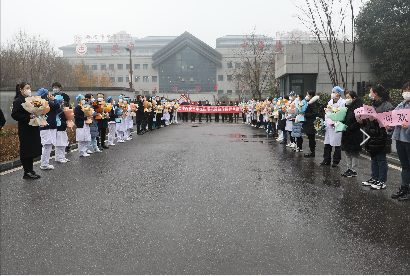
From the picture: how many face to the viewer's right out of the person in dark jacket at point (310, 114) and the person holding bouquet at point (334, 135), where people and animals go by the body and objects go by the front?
0

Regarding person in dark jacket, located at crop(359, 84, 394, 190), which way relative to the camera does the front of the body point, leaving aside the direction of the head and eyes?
to the viewer's left

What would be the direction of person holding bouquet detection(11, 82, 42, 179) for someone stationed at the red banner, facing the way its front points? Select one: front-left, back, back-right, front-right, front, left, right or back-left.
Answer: front

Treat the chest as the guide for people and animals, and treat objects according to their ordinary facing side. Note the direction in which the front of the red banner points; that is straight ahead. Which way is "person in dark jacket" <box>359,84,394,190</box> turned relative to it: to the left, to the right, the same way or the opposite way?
to the right

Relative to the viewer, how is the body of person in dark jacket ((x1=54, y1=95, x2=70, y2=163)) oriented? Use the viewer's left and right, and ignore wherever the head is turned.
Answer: facing to the right of the viewer

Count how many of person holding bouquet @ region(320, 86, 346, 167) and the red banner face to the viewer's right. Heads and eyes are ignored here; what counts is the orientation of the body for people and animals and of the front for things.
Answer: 0

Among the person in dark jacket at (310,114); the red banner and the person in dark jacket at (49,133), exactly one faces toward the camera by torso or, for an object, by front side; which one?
the red banner

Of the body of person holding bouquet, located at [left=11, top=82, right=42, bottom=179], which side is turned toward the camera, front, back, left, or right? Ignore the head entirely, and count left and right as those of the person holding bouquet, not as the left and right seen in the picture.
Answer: right

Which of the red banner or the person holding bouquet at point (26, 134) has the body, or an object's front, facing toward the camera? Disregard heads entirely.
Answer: the red banner

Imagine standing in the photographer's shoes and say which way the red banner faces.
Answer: facing the viewer

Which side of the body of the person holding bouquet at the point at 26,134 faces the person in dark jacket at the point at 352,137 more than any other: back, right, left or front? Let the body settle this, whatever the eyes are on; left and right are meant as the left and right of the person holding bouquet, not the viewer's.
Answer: front

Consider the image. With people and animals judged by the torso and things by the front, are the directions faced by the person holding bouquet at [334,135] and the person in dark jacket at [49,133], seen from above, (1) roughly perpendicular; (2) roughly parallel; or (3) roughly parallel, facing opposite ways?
roughly parallel, facing opposite ways

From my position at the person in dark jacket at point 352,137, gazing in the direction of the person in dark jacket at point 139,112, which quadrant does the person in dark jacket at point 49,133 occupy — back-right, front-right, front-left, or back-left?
front-left

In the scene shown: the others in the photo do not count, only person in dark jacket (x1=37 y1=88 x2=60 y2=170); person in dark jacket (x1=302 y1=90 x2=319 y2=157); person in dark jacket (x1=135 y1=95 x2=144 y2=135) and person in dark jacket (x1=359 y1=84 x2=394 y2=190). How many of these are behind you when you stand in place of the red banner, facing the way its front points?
0

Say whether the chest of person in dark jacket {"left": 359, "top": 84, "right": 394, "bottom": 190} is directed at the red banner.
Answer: no

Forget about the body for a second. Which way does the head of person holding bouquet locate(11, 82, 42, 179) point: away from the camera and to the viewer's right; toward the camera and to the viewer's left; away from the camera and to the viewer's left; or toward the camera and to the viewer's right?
toward the camera and to the viewer's right

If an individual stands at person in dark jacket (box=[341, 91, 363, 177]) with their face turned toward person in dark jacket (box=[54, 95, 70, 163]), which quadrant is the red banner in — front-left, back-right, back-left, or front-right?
front-right

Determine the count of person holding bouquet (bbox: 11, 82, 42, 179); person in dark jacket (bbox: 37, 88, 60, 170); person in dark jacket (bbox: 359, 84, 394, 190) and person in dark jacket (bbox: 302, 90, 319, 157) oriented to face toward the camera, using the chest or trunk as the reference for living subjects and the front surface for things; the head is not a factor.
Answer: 0

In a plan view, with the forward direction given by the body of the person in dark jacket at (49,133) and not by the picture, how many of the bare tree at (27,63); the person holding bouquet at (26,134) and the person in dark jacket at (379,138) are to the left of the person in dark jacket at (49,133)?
1

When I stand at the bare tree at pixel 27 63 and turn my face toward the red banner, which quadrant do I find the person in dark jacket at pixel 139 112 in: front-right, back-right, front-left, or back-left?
front-right

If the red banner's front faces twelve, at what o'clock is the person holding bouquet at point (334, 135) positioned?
The person holding bouquet is roughly at 12 o'clock from the red banner.
